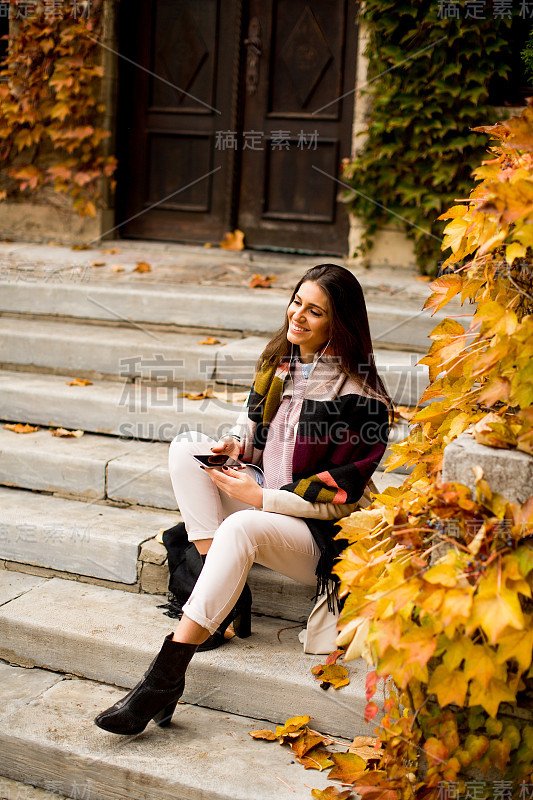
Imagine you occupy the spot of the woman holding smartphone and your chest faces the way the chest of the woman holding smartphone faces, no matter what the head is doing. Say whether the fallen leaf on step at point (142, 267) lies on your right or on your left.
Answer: on your right

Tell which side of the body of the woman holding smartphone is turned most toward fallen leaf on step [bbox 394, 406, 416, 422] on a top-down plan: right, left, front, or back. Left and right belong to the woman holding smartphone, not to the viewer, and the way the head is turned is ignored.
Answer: back

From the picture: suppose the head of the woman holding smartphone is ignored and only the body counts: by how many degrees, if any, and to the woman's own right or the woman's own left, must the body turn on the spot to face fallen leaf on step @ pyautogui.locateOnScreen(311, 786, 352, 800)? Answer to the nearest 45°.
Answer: approximately 45° to the woman's own left

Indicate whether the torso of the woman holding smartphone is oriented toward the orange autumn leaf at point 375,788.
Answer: no

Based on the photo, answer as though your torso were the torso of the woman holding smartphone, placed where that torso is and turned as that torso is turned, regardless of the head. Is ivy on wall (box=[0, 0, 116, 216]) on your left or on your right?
on your right

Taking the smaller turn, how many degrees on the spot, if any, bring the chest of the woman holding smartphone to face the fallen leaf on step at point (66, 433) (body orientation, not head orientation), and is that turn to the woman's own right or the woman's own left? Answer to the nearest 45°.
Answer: approximately 90° to the woman's own right

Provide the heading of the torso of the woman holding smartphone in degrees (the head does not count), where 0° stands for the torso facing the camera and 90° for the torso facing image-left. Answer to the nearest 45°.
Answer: approximately 45°

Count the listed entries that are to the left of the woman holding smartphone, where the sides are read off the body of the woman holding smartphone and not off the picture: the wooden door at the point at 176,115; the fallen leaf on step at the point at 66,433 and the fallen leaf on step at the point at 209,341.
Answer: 0

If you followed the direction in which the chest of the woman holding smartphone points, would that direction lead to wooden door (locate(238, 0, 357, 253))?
no

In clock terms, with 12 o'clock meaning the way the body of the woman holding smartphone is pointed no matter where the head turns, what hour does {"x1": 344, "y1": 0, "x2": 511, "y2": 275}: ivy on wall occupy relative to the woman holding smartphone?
The ivy on wall is roughly at 5 o'clock from the woman holding smartphone.

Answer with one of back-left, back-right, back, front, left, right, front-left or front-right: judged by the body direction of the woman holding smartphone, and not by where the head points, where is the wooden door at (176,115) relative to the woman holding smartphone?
back-right

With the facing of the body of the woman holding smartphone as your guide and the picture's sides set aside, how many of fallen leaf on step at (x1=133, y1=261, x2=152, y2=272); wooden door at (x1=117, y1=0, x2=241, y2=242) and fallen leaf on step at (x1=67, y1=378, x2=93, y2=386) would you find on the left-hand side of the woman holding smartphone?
0
